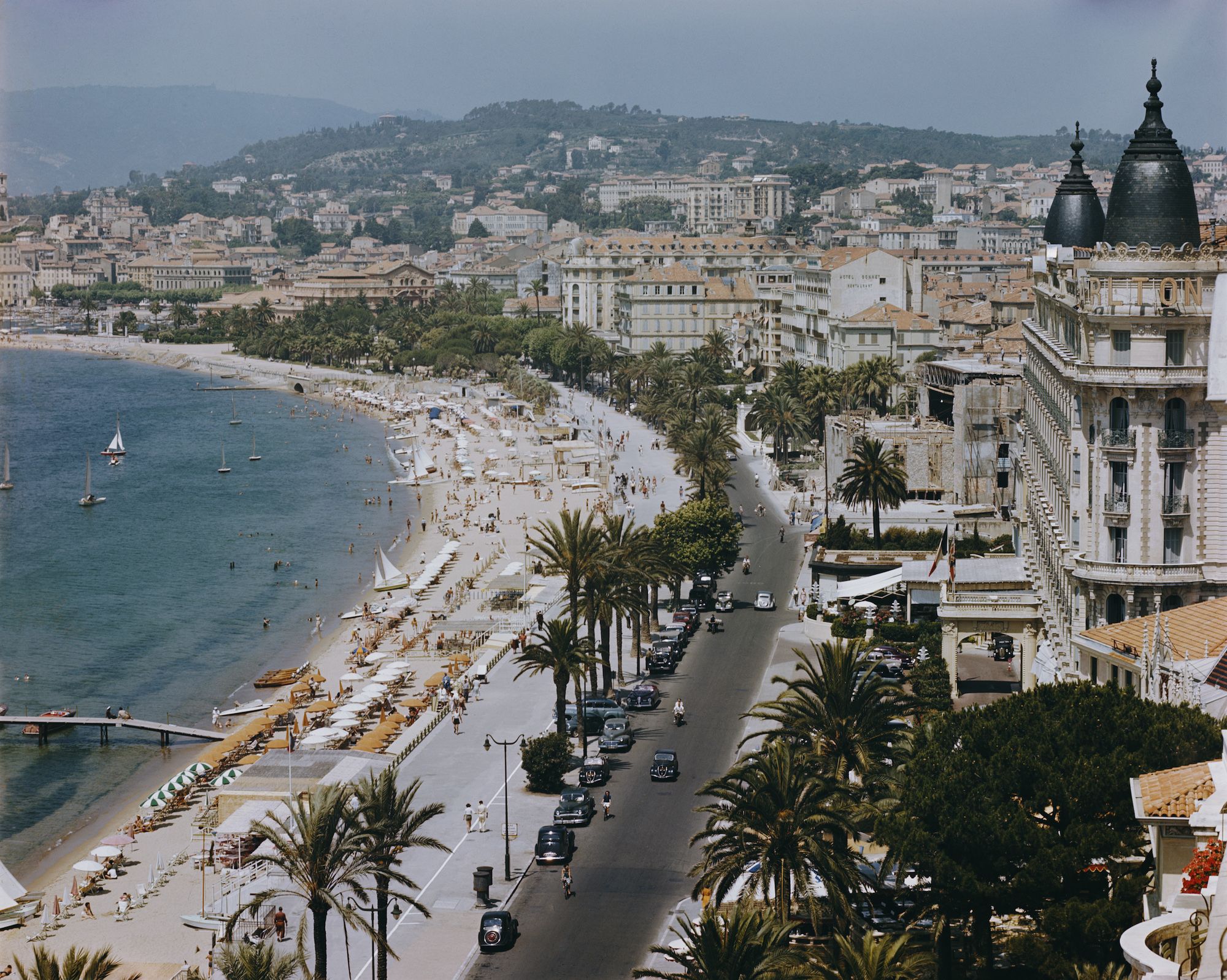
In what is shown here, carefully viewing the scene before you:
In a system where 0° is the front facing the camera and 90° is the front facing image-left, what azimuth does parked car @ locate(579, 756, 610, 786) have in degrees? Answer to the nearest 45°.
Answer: approximately 45°

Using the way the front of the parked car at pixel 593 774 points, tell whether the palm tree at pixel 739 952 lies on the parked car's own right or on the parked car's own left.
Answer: on the parked car's own left

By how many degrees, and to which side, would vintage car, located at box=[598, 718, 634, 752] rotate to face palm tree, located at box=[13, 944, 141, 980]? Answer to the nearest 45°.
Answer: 0° — it already faces it
